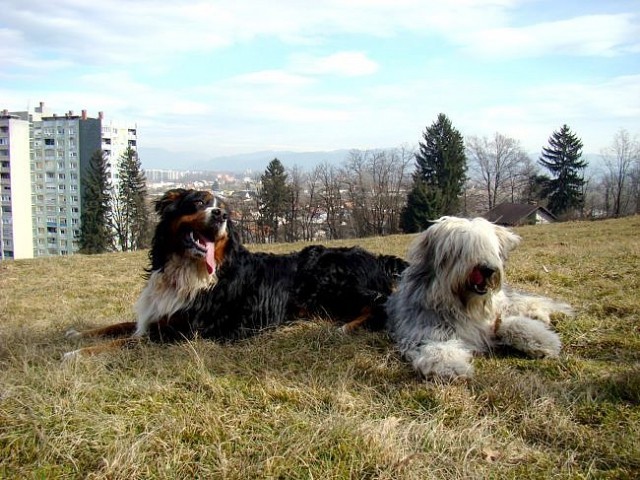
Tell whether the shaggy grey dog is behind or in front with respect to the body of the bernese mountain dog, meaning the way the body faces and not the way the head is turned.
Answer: behind

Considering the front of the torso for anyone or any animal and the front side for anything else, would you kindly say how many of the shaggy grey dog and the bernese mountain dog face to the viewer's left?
1

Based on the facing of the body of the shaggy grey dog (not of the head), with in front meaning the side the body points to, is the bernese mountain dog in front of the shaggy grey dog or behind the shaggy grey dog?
behind

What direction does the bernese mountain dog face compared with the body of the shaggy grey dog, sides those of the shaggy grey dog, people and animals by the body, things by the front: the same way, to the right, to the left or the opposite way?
to the right

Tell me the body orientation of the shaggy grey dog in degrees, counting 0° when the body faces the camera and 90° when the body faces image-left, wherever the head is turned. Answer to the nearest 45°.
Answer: approximately 315°

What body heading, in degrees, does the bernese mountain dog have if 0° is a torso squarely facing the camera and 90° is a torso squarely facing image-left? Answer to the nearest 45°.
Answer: approximately 90°

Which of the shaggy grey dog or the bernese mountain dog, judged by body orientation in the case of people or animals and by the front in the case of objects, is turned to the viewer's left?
the bernese mountain dog
